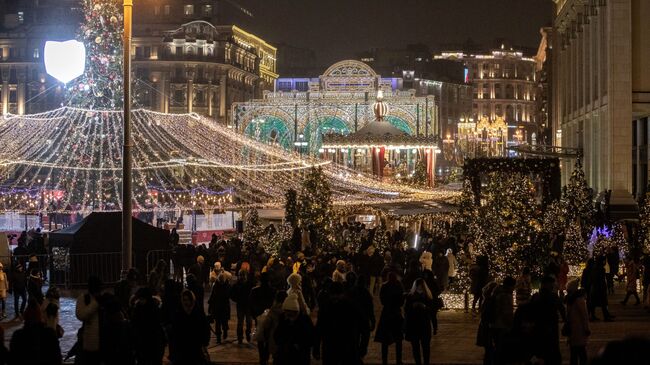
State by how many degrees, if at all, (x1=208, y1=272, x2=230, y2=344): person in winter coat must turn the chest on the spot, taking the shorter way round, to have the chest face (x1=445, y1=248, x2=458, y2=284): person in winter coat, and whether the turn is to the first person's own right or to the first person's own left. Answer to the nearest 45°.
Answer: approximately 45° to the first person's own right

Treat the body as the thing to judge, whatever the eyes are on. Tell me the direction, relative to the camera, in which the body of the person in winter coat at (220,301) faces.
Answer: away from the camera

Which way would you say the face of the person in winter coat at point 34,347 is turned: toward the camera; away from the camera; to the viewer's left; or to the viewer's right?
away from the camera

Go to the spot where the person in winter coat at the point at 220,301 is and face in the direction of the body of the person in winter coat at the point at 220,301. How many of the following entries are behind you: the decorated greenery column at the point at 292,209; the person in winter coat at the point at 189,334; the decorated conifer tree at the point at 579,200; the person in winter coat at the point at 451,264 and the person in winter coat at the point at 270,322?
2
